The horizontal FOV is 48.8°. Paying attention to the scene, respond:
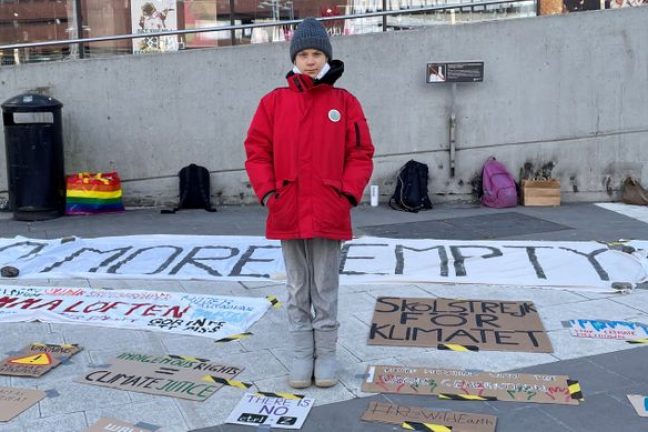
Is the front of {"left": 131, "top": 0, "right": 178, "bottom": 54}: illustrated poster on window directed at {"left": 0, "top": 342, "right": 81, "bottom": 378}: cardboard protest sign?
yes

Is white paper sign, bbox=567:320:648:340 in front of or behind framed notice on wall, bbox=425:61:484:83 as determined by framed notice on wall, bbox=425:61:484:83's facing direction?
in front

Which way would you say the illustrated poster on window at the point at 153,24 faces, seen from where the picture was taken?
facing the viewer

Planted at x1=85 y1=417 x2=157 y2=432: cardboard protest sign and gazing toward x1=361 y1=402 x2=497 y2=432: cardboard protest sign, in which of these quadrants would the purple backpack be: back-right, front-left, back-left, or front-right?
front-left

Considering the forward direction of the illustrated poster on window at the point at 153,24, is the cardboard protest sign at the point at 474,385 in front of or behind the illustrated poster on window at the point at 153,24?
in front

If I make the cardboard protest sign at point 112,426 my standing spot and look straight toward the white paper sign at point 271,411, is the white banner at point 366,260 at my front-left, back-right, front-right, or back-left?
front-left

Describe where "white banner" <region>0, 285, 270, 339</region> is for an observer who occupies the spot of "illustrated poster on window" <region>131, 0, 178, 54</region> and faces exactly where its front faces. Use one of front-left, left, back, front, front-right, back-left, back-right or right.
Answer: front

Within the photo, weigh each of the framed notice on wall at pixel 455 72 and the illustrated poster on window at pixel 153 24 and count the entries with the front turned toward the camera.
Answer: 2

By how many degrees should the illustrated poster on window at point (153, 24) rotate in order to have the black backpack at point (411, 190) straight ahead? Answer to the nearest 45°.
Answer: approximately 45° to its left

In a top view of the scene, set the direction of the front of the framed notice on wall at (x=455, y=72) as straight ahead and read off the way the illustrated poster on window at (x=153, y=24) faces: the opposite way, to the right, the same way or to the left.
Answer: the same way

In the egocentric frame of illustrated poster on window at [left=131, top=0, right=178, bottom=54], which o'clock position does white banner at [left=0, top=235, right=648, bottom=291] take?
The white banner is roughly at 11 o'clock from the illustrated poster on window.

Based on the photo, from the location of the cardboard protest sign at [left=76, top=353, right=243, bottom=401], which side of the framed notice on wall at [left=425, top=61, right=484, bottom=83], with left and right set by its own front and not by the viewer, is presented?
front

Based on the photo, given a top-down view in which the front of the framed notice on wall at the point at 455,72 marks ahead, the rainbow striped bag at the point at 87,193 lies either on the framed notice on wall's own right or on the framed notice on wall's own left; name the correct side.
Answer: on the framed notice on wall's own right

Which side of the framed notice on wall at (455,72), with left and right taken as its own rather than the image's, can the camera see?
front

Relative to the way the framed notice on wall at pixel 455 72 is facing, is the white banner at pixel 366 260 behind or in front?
in front

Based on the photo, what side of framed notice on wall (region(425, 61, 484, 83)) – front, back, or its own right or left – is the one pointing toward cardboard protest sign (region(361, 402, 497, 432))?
front

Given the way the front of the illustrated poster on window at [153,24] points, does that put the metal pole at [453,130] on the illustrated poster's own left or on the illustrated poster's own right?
on the illustrated poster's own left
